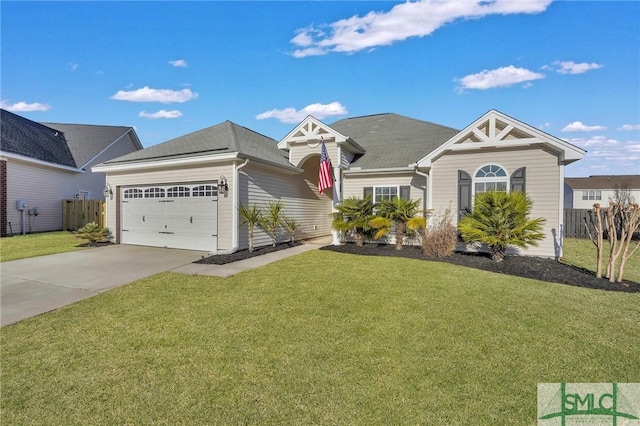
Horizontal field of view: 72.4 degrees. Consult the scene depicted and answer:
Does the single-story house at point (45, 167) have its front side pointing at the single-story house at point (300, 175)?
no

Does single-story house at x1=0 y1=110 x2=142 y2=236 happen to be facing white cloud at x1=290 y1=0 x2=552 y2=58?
no

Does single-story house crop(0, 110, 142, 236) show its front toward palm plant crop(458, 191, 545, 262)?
no

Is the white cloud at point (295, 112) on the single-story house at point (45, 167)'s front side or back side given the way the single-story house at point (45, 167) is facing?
on the back side

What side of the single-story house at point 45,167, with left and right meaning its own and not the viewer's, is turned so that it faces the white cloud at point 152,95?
back

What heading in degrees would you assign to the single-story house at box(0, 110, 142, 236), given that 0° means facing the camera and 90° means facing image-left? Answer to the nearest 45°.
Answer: approximately 45°

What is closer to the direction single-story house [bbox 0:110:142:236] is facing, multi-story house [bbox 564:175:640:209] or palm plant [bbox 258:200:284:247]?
the palm plant

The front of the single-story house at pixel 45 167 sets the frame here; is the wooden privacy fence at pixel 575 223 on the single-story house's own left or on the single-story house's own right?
on the single-story house's own left

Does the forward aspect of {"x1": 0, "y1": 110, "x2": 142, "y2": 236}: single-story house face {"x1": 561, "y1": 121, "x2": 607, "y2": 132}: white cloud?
no
